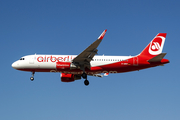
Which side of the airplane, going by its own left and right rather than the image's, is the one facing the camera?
left
